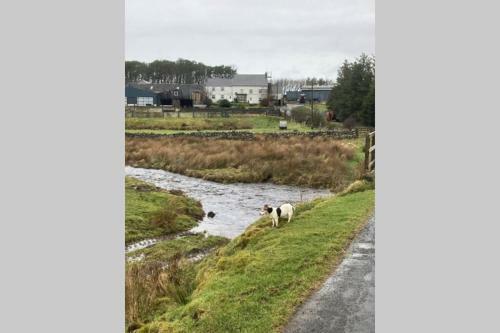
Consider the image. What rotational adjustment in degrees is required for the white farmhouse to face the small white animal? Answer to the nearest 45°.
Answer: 0° — it already faces it

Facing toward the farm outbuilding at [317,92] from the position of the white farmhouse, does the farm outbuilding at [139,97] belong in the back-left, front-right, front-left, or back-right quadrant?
back-right

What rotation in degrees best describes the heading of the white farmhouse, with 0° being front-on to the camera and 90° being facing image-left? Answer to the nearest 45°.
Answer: approximately 0°

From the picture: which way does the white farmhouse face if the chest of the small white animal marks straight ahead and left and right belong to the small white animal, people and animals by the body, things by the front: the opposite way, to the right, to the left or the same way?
to the left

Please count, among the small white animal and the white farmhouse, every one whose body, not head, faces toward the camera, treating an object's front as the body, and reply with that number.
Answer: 1

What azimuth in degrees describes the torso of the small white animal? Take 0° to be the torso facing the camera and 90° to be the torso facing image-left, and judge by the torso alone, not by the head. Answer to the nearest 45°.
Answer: approximately 90°
